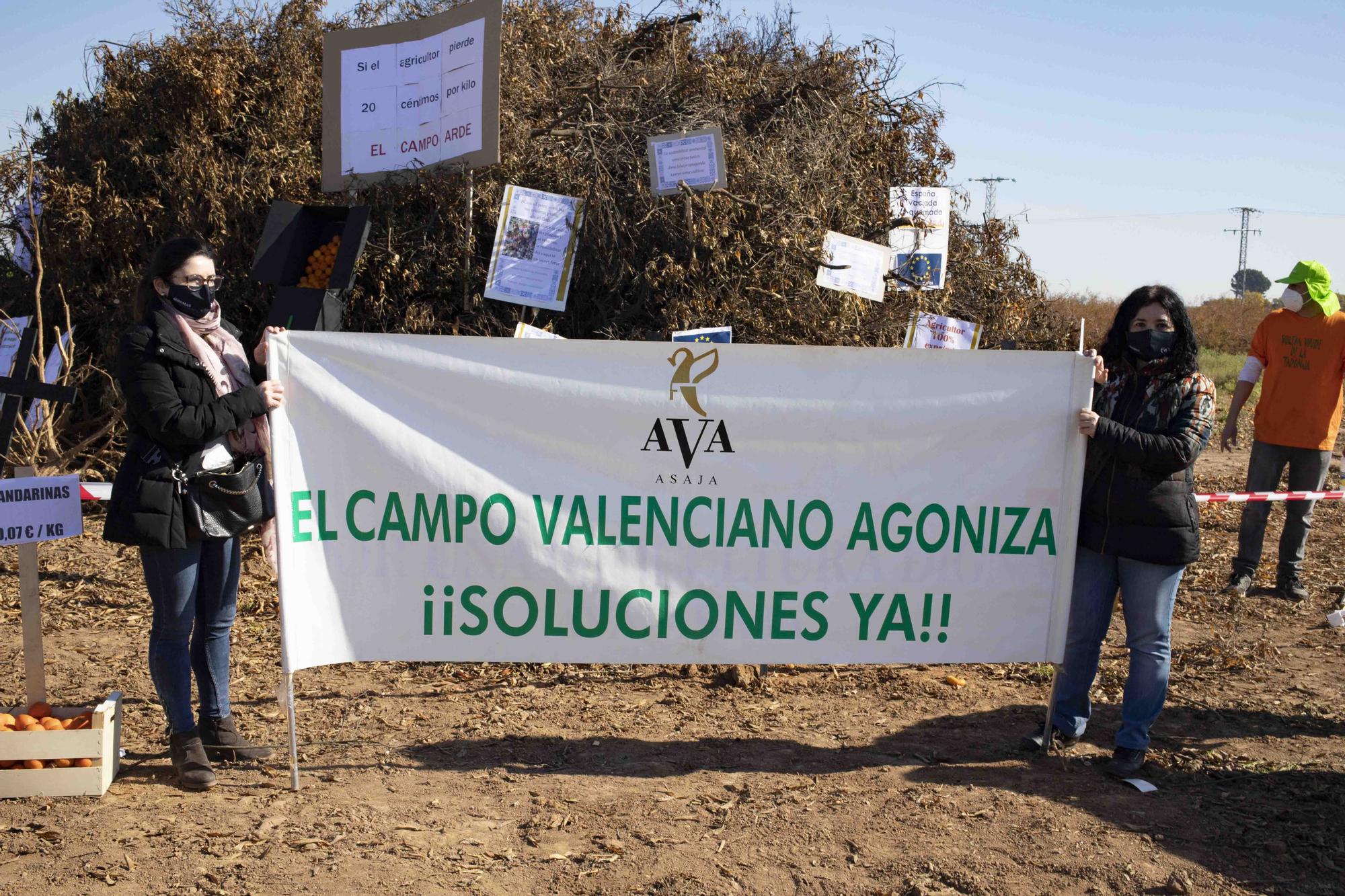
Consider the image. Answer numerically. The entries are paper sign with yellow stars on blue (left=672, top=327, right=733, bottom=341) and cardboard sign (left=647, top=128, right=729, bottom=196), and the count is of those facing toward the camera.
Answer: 2

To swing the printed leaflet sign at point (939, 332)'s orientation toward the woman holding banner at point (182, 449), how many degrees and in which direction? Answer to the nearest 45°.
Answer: approximately 45° to its right

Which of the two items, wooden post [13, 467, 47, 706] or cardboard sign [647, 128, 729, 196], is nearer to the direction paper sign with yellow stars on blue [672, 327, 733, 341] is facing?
the wooden post

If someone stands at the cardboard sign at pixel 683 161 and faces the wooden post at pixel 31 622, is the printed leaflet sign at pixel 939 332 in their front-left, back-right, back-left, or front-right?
back-left

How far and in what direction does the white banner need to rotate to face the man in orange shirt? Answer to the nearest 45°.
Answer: approximately 135° to its left

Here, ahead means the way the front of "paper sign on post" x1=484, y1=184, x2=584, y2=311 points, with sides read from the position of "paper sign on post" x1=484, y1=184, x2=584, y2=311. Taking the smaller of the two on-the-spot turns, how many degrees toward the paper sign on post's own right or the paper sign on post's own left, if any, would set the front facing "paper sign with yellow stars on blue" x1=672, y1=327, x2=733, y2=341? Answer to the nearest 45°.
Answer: approximately 45° to the paper sign on post's own left

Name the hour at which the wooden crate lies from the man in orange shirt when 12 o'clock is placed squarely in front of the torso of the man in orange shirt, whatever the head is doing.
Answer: The wooden crate is roughly at 1 o'clock from the man in orange shirt.

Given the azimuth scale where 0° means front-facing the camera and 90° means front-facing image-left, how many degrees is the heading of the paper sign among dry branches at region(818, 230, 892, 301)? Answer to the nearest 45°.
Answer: approximately 0°

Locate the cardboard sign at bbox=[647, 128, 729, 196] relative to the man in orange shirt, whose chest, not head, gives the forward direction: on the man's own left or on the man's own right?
on the man's own right

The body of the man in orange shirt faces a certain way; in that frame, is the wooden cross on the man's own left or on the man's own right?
on the man's own right

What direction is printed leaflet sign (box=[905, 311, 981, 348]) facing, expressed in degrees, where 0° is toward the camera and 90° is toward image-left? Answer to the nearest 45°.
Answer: approximately 0°
